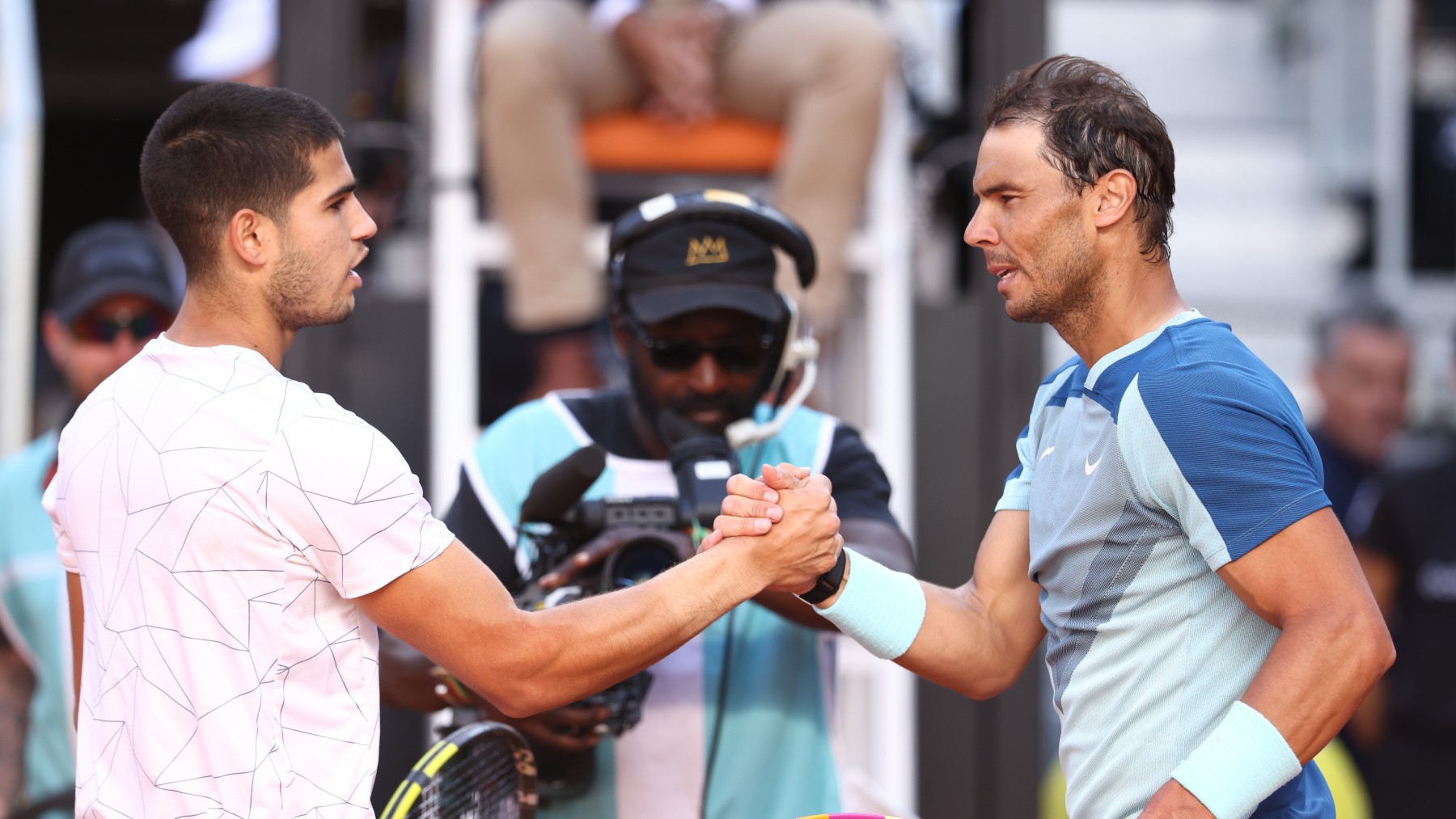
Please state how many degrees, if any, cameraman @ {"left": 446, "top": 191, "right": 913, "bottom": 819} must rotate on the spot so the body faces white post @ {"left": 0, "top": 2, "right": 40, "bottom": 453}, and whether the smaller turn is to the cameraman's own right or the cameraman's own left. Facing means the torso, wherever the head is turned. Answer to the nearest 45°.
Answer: approximately 135° to the cameraman's own right

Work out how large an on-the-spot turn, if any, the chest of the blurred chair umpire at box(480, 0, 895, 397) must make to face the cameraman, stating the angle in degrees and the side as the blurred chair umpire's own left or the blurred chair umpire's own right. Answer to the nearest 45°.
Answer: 0° — they already face them

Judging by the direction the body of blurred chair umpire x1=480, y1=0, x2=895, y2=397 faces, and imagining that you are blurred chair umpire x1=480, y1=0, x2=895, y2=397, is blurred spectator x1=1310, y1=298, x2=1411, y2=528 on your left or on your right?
on your left

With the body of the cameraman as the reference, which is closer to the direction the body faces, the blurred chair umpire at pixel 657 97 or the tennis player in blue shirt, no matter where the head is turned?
the tennis player in blue shirt

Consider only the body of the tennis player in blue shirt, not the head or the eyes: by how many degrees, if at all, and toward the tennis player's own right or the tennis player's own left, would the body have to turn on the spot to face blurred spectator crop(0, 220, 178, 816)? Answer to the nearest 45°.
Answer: approximately 90° to the tennis player's own right

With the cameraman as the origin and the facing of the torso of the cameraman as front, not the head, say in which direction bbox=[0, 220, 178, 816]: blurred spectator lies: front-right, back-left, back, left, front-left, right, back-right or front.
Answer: back-right

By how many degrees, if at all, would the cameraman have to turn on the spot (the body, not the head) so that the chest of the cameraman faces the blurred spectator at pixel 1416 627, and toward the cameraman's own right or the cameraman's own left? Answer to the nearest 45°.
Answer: approximately 135° to the cameraman's own left

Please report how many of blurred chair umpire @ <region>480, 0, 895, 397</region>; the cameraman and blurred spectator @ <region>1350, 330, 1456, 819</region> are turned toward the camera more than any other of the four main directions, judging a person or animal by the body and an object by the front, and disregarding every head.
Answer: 3

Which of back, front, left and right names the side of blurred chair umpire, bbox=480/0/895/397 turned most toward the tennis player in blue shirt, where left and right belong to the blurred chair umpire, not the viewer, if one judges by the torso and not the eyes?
front
